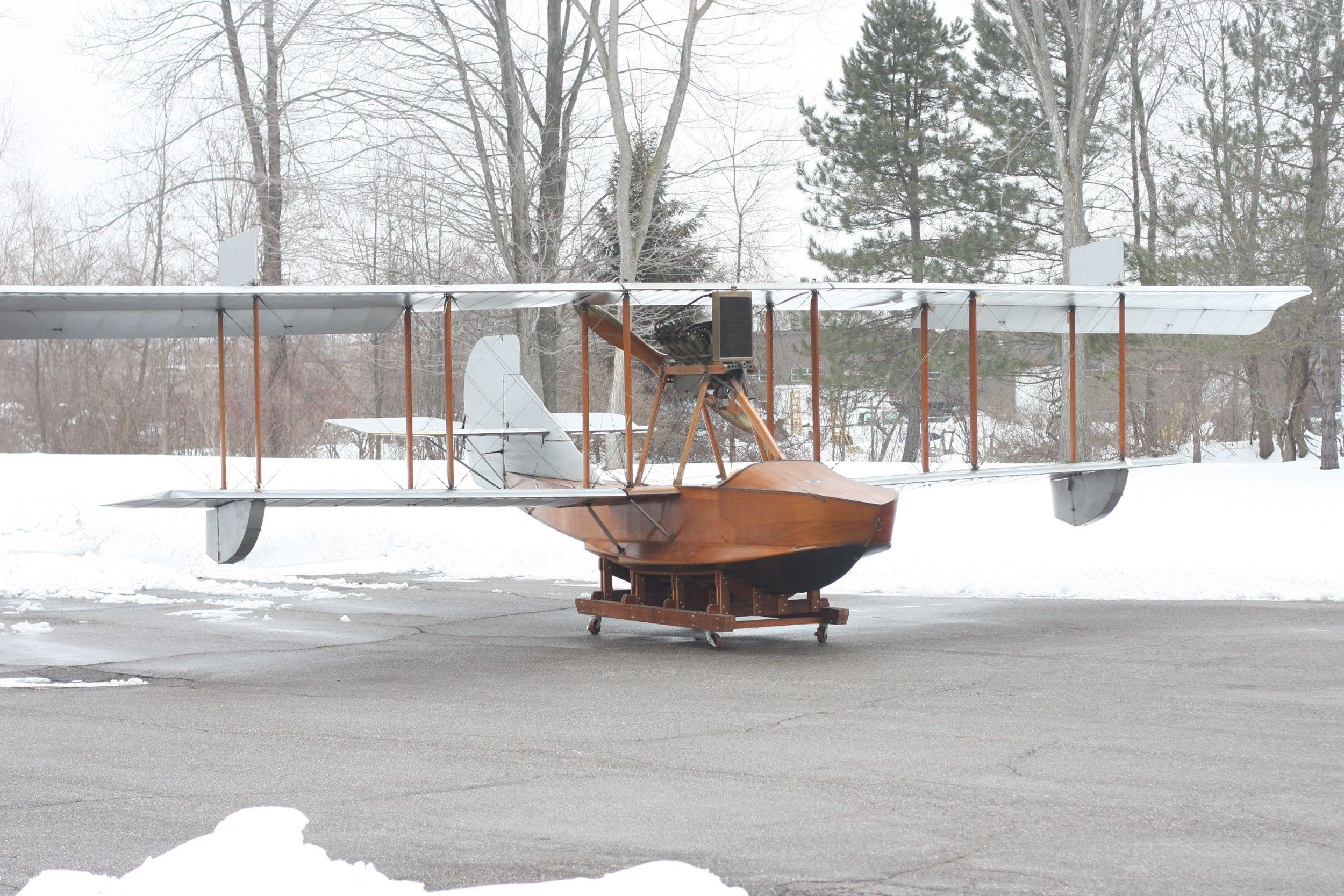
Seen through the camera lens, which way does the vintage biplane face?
facing the viewer and to the right of the viewer

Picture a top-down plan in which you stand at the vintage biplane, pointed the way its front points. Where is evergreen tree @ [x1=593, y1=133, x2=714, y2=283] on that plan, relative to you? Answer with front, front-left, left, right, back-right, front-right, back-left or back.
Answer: back-left

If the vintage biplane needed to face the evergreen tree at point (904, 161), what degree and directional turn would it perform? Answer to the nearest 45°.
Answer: approximately 135° to its left
